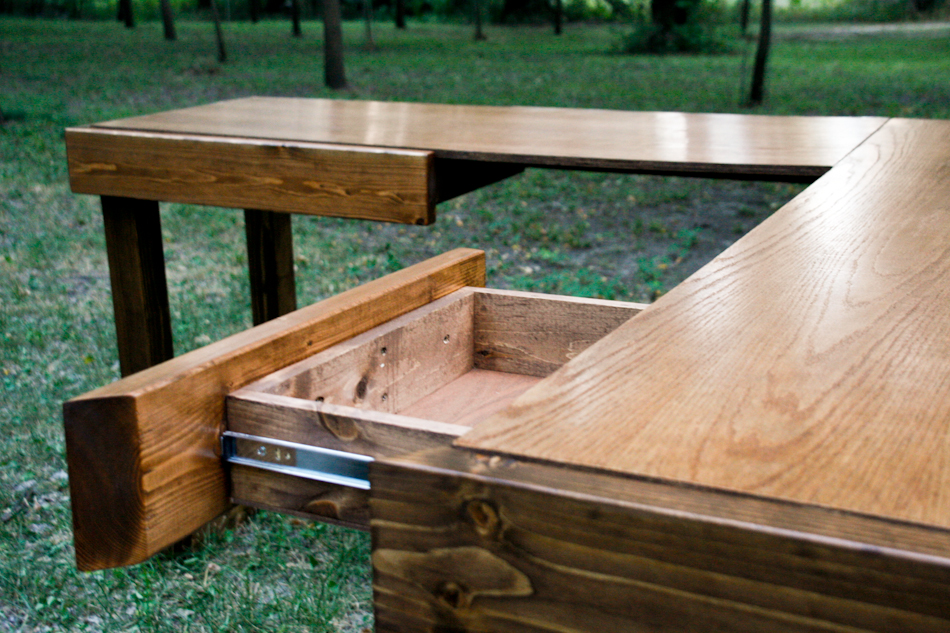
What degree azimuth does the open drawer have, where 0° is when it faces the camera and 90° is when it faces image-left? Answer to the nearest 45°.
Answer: approximately 135°

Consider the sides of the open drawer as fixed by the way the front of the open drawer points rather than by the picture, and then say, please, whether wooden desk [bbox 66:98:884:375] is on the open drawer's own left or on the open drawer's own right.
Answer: on the open drawer's own right
